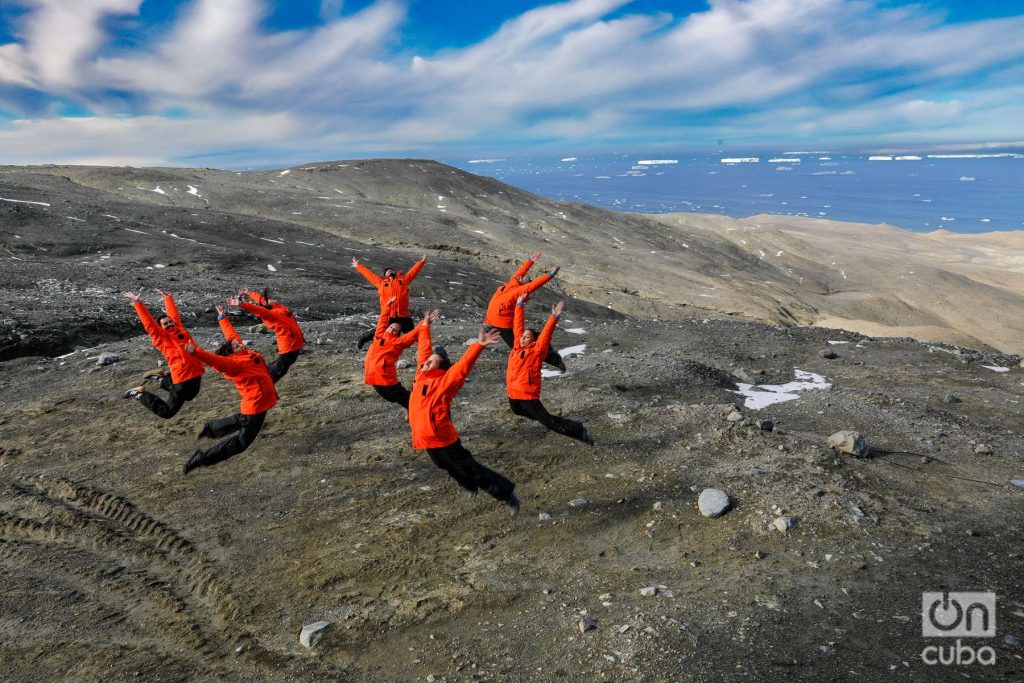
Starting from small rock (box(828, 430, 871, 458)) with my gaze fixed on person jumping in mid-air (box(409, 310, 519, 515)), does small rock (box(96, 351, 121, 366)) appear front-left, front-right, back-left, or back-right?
front-right

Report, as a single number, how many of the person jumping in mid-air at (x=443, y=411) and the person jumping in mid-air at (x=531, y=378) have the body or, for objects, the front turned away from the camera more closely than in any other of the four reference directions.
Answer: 0

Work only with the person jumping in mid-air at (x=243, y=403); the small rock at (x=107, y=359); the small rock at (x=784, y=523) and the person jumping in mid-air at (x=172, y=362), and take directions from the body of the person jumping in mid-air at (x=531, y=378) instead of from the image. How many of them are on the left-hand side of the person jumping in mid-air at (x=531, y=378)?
1

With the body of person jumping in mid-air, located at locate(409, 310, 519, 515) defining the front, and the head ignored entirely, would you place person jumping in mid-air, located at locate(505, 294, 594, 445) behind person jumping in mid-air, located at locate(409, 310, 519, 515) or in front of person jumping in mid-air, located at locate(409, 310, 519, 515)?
behind

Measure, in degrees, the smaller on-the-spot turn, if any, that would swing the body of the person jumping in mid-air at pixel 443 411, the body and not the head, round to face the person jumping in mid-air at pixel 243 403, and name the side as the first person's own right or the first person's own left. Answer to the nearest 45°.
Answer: approximately 90° to the first person's own right

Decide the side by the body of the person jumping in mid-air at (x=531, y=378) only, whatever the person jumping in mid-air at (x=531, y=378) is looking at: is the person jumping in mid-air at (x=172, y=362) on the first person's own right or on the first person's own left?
on the first person's own right

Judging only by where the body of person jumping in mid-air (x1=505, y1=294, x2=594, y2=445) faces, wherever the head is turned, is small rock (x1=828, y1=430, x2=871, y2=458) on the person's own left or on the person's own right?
on the person's own left

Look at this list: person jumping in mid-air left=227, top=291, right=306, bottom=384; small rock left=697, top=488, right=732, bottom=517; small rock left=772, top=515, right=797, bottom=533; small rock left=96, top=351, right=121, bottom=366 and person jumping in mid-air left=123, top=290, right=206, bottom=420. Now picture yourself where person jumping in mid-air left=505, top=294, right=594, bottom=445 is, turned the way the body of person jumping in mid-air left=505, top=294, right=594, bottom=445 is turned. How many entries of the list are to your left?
2

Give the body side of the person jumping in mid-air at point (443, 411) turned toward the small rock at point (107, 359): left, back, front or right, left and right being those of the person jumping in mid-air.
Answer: right

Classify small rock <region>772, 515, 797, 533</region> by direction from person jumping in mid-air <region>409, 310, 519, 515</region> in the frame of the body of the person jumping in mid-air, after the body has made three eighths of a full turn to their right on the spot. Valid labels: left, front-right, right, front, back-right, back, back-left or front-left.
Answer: right

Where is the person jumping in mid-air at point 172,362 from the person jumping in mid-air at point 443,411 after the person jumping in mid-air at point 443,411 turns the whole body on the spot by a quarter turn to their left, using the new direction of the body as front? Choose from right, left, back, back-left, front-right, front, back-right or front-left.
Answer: back

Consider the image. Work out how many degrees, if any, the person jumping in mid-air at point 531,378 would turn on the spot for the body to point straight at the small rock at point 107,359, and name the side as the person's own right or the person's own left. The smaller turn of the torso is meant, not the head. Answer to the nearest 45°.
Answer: approximately 90° to the person's own right

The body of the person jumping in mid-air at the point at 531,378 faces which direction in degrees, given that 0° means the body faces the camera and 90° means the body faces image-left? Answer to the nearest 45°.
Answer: approximately 45°

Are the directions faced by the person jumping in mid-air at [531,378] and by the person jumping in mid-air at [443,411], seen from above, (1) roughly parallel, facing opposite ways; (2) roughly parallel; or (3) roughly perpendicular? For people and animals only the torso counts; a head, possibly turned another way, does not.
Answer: roughly parallel
